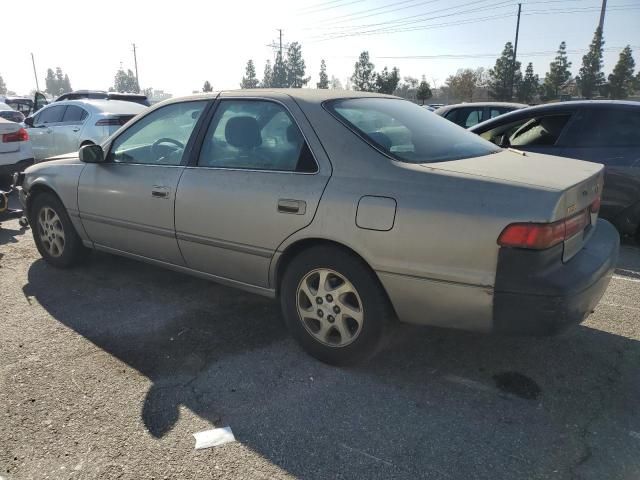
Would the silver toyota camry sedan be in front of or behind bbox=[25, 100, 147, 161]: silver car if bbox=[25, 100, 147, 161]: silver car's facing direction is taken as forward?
behind

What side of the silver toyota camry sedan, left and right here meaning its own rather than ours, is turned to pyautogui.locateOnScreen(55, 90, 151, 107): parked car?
front

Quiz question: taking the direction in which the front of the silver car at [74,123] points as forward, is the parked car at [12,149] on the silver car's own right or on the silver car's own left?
on the silver car's own left

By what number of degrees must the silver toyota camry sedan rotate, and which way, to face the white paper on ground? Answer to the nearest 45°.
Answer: approximately 90° to its left

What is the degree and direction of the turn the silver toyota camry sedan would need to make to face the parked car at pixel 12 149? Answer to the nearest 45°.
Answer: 0° — it already faces it

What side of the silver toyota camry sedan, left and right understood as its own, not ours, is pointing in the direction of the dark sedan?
right

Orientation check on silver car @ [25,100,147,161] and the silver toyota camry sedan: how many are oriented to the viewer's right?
0

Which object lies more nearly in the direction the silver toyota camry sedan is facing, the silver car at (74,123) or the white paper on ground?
the silver car

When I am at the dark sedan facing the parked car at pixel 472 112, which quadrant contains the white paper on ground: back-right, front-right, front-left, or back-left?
back-left

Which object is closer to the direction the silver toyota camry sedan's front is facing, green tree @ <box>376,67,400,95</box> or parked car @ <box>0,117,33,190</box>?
the parked car

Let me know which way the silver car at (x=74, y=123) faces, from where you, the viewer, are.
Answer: facing away from the viewer and to the left of the viewer

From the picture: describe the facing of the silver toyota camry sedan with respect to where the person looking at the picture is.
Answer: facing away from the viewer and to the left of the viewer

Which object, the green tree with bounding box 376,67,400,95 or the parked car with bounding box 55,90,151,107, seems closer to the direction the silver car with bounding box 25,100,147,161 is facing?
the parked car

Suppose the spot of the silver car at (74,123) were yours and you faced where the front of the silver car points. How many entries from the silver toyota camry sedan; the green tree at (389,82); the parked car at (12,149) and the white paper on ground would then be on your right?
1

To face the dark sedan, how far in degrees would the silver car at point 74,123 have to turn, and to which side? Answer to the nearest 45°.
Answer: approximately 180°
